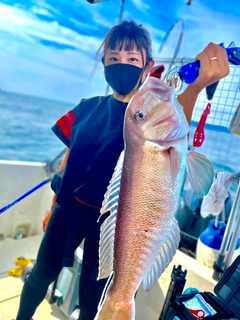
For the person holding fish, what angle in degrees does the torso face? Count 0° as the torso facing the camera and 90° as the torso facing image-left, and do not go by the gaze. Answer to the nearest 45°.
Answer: approximately 0°

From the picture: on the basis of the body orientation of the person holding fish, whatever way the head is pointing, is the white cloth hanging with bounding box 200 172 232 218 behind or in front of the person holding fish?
behind

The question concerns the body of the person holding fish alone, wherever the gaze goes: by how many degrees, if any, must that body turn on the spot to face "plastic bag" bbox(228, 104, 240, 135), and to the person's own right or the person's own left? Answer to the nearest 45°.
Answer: approximately 135° to the person's own left
